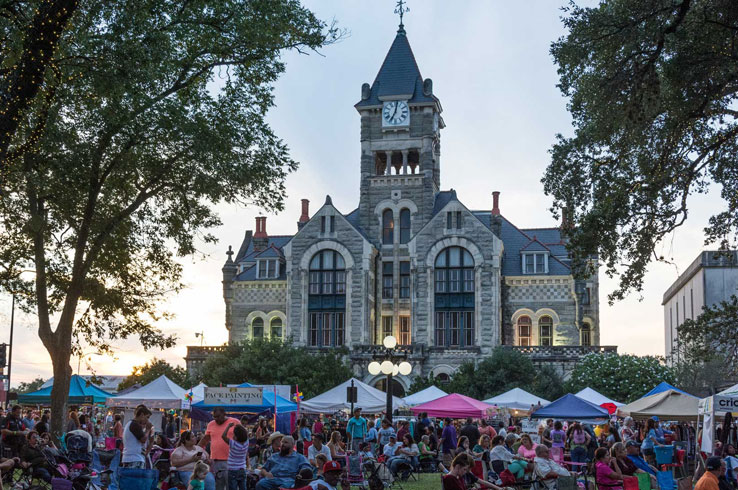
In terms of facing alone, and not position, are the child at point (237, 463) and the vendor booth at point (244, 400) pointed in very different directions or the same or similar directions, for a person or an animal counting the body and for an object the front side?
very different directions

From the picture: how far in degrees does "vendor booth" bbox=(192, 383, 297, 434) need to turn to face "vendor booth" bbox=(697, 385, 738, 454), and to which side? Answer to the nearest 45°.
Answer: approximately 45° to its left

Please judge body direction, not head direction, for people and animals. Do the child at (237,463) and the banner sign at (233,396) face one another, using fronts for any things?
yes

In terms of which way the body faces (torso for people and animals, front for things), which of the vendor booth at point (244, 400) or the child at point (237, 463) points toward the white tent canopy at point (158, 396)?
the child

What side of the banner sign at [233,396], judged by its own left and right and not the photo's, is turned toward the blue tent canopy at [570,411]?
left

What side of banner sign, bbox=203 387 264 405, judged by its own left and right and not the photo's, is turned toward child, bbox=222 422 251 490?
front

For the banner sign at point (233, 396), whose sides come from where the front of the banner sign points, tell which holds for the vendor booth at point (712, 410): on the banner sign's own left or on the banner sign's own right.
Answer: on the banner sign's own left

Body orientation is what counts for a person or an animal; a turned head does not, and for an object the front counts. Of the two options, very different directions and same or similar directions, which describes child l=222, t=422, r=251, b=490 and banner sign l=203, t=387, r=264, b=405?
very different directions

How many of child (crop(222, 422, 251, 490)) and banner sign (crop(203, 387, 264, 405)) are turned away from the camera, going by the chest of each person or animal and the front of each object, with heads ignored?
1

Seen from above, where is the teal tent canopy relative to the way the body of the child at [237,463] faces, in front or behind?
in front

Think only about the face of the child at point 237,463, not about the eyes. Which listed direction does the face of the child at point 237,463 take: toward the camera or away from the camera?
away from the camera

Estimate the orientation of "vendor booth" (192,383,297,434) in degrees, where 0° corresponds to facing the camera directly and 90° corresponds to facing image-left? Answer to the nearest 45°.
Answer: approximately 0°

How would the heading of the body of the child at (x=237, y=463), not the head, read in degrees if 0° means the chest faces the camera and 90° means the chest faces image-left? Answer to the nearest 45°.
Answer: approximately 180°

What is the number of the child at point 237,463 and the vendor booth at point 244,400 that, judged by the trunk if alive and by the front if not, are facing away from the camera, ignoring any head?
1

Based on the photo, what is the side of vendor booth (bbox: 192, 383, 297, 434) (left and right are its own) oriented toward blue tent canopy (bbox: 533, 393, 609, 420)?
left
